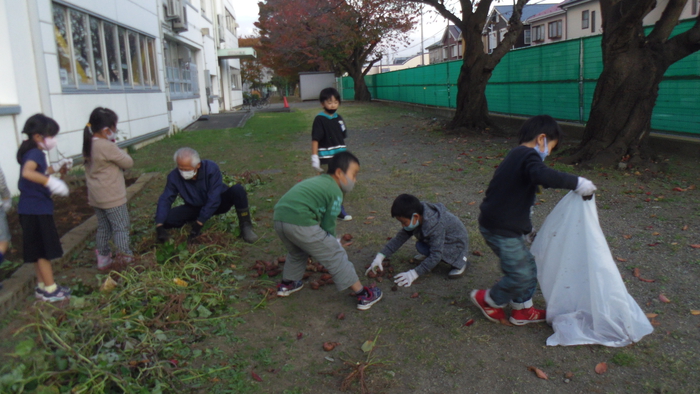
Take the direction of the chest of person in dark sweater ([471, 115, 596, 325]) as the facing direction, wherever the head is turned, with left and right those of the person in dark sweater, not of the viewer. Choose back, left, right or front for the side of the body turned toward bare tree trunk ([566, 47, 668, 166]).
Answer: left

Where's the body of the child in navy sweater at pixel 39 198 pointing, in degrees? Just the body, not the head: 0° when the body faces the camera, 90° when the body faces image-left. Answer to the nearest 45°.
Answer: approximately 270°

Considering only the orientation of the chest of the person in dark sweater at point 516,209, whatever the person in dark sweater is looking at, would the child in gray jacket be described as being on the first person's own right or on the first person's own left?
on the first person's own left

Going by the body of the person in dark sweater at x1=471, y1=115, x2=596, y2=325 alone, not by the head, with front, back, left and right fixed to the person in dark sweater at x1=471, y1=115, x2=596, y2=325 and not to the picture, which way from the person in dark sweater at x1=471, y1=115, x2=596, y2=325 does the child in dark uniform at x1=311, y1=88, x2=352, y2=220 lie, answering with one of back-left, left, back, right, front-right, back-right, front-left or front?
back-left

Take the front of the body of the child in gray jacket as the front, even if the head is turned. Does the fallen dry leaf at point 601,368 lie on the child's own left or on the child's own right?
on the child's own left

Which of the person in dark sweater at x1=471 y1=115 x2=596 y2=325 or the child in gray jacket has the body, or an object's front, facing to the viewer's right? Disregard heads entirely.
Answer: the person in dark sweater

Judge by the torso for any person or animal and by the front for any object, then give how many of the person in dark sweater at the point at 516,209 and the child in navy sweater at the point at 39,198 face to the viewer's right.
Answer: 2

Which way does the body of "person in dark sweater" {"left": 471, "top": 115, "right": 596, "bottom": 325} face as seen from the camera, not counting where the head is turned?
to the viewer's right

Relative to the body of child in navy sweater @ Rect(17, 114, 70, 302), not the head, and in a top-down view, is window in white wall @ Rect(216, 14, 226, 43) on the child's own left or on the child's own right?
on the child's own left

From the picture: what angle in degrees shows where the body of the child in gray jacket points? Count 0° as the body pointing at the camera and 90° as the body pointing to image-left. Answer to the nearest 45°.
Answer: approximately 45°

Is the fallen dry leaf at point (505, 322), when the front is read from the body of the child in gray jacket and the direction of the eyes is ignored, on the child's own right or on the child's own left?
on the child's own left

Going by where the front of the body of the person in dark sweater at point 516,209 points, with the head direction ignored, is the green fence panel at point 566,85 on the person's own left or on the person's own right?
on the person's own left

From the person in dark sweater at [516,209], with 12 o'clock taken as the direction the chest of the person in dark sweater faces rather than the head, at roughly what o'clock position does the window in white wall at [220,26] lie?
The window in white wall is roughly at 8 o'clock from the person in dark sweater.

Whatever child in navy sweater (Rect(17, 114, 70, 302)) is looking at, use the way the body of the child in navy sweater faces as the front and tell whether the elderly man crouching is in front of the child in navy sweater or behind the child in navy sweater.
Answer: in front

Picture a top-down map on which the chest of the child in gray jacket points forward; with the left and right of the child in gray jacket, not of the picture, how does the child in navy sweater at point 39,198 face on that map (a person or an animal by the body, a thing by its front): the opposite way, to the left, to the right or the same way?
the opposite way

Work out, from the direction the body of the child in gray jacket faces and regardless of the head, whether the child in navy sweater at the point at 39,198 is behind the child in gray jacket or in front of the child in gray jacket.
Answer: in front

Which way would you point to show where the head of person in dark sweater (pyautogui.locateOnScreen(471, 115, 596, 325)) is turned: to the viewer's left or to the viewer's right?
to the viewer's right
